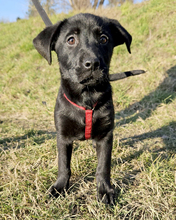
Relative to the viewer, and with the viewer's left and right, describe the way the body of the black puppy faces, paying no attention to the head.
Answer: facing the viewer
